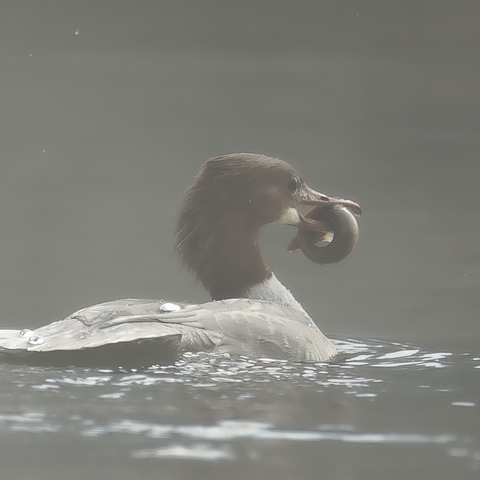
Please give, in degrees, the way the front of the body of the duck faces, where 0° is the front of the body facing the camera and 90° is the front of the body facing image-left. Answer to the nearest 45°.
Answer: approximately 270°
